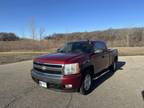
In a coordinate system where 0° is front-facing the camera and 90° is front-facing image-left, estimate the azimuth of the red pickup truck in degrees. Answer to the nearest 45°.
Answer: approximately 45°
